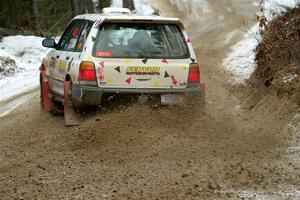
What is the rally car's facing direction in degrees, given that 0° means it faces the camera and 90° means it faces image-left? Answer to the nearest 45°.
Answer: approximately 135°

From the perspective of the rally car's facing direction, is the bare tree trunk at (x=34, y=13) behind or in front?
in front

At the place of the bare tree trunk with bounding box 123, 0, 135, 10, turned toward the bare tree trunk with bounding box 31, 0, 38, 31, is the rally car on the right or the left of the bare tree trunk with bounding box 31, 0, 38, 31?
left

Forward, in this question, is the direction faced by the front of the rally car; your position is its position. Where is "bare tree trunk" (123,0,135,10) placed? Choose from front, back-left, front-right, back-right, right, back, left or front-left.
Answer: front-right
